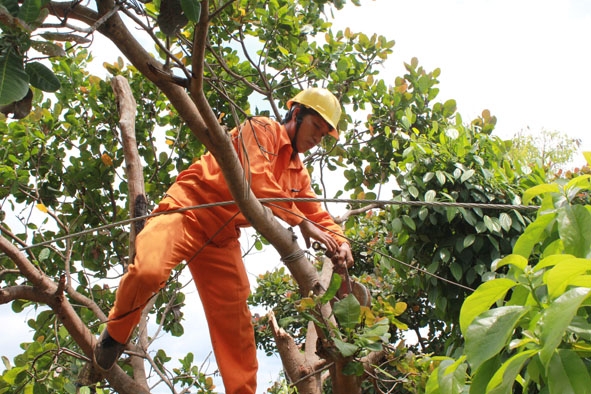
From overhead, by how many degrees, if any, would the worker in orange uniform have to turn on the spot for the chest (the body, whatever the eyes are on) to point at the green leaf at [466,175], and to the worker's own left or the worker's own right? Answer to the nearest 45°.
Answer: approximately 45° to the worker's own left

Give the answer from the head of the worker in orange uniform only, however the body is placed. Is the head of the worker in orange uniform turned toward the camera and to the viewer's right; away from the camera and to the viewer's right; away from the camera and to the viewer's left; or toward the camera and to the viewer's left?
toward the camera and to the viewer's right

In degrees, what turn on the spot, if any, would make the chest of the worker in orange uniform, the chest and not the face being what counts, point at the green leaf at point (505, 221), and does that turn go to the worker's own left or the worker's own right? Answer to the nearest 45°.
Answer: approximately 45° to the worker's own left

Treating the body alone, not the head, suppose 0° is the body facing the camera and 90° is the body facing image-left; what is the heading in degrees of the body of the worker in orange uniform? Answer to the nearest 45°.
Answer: approximately 315°
